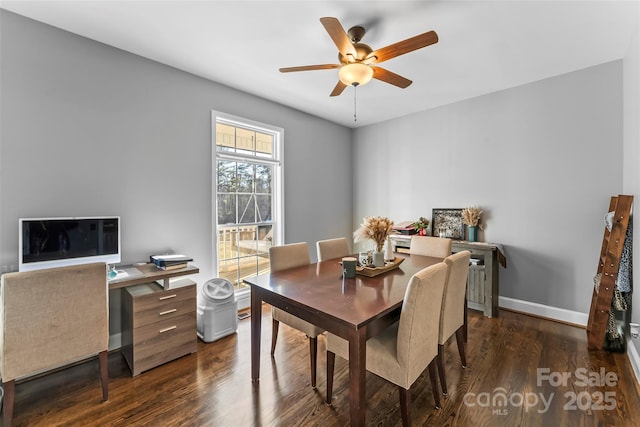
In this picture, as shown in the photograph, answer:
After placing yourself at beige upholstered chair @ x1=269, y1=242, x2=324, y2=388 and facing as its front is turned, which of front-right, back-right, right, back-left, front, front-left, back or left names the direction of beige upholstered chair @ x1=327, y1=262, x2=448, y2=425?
front

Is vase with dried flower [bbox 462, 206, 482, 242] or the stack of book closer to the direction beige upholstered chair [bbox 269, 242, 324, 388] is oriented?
the vase with dried flower

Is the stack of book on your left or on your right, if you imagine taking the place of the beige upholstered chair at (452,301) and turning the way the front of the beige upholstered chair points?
on your left

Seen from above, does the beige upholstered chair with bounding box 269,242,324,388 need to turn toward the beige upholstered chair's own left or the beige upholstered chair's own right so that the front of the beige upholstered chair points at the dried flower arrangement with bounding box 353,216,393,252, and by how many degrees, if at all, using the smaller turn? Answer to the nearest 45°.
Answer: approximately 45° to the beige upholstered chair's own left

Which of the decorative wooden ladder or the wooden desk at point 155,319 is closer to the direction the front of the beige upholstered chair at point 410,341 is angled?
the wooden desk

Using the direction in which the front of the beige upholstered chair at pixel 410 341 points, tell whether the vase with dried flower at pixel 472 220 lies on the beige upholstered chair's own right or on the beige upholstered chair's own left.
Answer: on the beige upholstered chair's own right

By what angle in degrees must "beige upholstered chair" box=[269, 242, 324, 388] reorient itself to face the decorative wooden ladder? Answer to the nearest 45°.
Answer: approximately 45° to its left

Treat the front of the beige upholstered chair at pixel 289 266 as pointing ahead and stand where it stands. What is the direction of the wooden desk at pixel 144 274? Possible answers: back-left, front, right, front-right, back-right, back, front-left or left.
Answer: back-right

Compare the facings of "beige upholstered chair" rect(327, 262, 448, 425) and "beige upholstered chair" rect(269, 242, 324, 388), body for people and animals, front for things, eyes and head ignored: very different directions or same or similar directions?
very different directions

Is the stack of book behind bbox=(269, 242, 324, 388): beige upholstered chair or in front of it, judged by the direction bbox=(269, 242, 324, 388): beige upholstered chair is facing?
behind

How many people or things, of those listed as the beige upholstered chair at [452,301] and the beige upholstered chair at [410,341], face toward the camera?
0

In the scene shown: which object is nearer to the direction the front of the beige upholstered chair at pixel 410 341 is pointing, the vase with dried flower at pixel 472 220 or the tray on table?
the tray on table

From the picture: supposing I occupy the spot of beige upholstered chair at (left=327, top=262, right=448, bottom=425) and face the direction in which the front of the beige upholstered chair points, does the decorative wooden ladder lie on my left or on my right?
on my right

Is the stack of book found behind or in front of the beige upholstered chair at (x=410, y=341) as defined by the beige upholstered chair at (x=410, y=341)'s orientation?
in front

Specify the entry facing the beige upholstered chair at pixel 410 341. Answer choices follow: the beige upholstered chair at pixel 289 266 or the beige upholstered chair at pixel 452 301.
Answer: the beige upholstered chair at pixel 289 266
